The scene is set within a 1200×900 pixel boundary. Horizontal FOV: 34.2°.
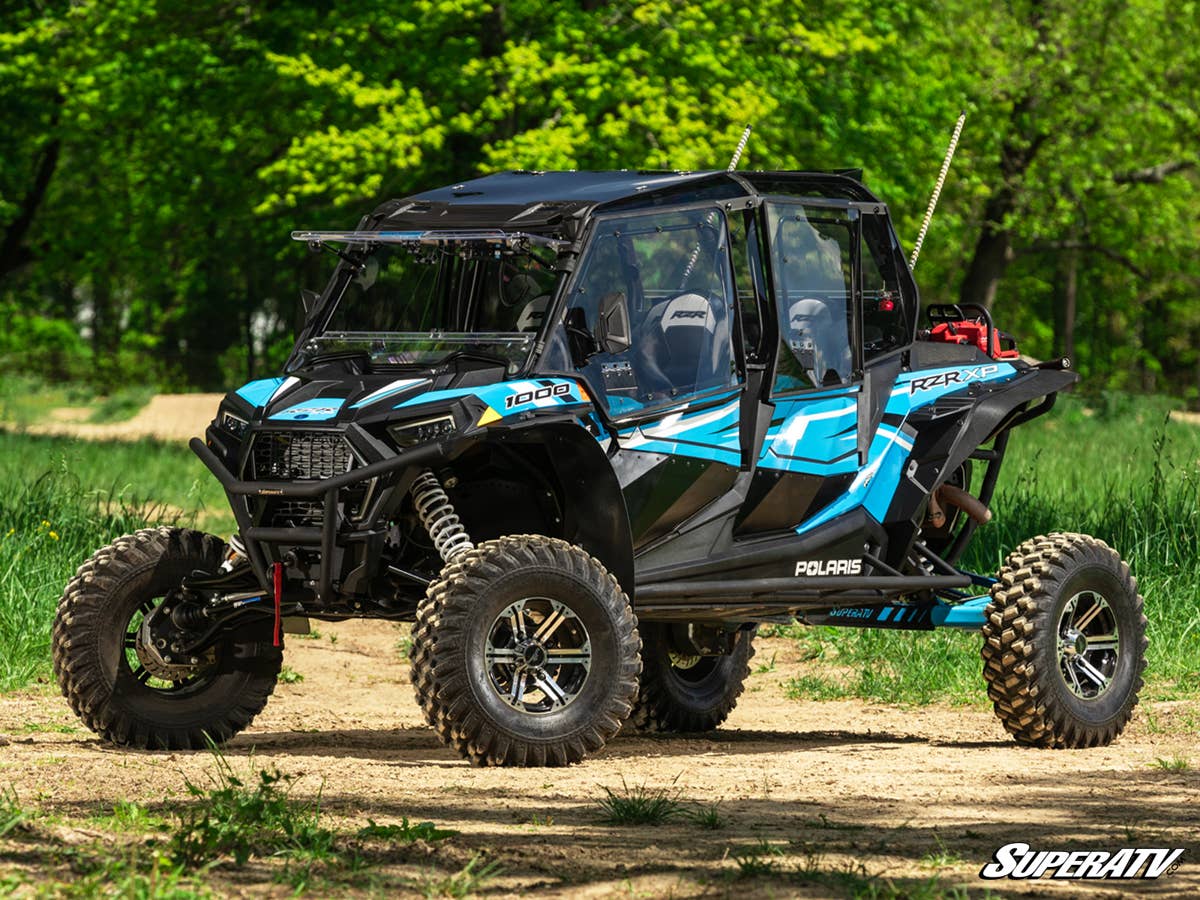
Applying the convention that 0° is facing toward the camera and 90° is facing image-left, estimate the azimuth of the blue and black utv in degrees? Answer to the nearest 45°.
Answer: approximately 45°
